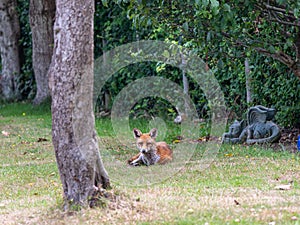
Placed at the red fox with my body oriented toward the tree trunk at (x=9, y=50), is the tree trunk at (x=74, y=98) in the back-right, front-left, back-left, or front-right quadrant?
back-left

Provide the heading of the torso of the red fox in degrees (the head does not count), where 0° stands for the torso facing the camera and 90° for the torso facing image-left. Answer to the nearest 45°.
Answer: approximately 45°

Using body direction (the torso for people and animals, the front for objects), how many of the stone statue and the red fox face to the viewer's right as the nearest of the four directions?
0
